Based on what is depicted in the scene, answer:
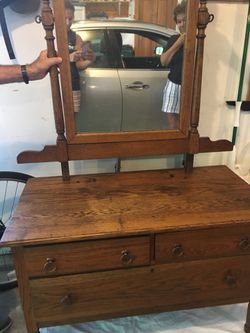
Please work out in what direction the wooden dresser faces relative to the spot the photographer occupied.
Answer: facing the viewer
